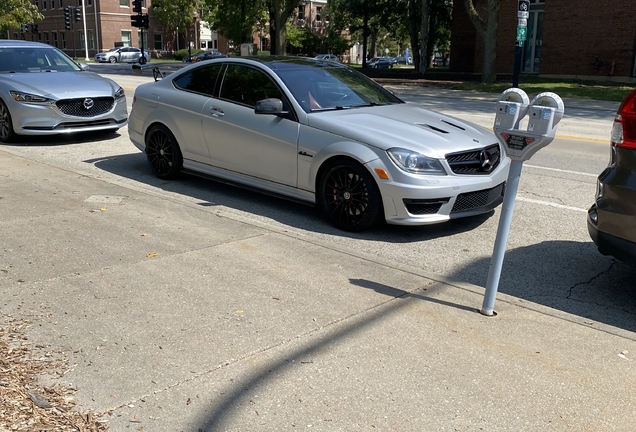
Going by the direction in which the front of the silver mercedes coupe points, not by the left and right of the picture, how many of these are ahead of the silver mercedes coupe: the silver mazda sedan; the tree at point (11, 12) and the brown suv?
1

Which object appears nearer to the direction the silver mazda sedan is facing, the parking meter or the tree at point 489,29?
the parking meter

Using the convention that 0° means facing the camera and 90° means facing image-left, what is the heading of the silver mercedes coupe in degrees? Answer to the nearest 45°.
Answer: approximately 315°

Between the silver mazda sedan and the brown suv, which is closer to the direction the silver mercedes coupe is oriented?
the brown suv

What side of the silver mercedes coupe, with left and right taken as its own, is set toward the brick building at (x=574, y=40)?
left

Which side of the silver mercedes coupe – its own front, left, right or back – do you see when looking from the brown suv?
front

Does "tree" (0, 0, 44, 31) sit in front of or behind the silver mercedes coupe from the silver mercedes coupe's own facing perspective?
behind

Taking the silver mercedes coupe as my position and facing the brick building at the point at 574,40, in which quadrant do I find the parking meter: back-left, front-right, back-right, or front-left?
back-right

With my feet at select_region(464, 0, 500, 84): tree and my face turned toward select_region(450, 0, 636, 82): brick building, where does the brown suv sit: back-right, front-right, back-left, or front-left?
back-right

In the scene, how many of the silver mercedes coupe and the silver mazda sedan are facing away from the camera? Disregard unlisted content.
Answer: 0

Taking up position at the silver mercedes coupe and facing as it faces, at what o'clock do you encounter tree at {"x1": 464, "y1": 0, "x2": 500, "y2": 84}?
The tree is roughly at 8 o'clock from the silver mercedes coupe.

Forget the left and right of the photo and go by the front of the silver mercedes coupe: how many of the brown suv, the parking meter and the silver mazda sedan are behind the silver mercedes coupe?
1
